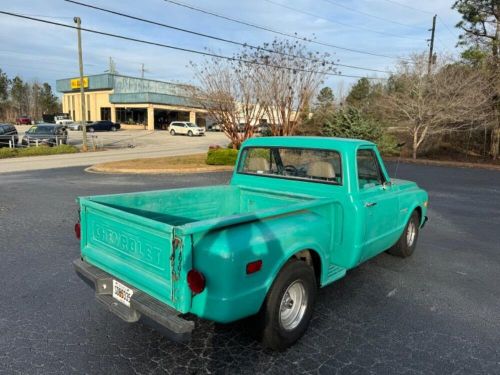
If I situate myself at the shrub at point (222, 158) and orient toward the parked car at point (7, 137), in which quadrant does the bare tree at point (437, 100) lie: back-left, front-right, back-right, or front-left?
back-right

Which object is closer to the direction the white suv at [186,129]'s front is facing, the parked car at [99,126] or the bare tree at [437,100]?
the bare tree

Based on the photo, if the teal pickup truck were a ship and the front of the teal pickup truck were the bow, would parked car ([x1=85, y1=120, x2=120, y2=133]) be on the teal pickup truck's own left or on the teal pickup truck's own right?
on the teal pickup truck's own left

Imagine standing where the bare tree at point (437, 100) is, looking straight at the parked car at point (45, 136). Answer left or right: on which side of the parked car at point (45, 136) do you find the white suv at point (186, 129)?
right

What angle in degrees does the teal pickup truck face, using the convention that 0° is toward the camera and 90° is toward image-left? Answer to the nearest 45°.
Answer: approximately 225°

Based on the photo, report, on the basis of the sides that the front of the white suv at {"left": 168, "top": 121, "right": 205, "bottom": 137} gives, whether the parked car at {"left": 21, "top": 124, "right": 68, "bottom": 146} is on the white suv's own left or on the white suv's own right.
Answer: on the white suv's own right

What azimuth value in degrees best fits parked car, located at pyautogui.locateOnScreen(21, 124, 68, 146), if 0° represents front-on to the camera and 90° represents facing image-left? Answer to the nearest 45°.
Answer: approximately 45°

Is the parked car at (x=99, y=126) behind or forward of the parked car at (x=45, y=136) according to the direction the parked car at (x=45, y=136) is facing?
behind

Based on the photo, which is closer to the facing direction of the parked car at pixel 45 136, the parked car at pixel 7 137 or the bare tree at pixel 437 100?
the parked car

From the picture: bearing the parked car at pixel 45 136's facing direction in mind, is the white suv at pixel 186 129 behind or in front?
behind

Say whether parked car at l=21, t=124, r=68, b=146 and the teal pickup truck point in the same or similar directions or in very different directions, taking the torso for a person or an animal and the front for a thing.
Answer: very different directions

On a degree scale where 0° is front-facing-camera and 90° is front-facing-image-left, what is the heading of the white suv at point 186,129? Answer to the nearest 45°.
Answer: approximately 315°

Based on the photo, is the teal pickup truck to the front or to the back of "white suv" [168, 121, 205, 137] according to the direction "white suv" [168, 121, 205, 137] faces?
to the front
